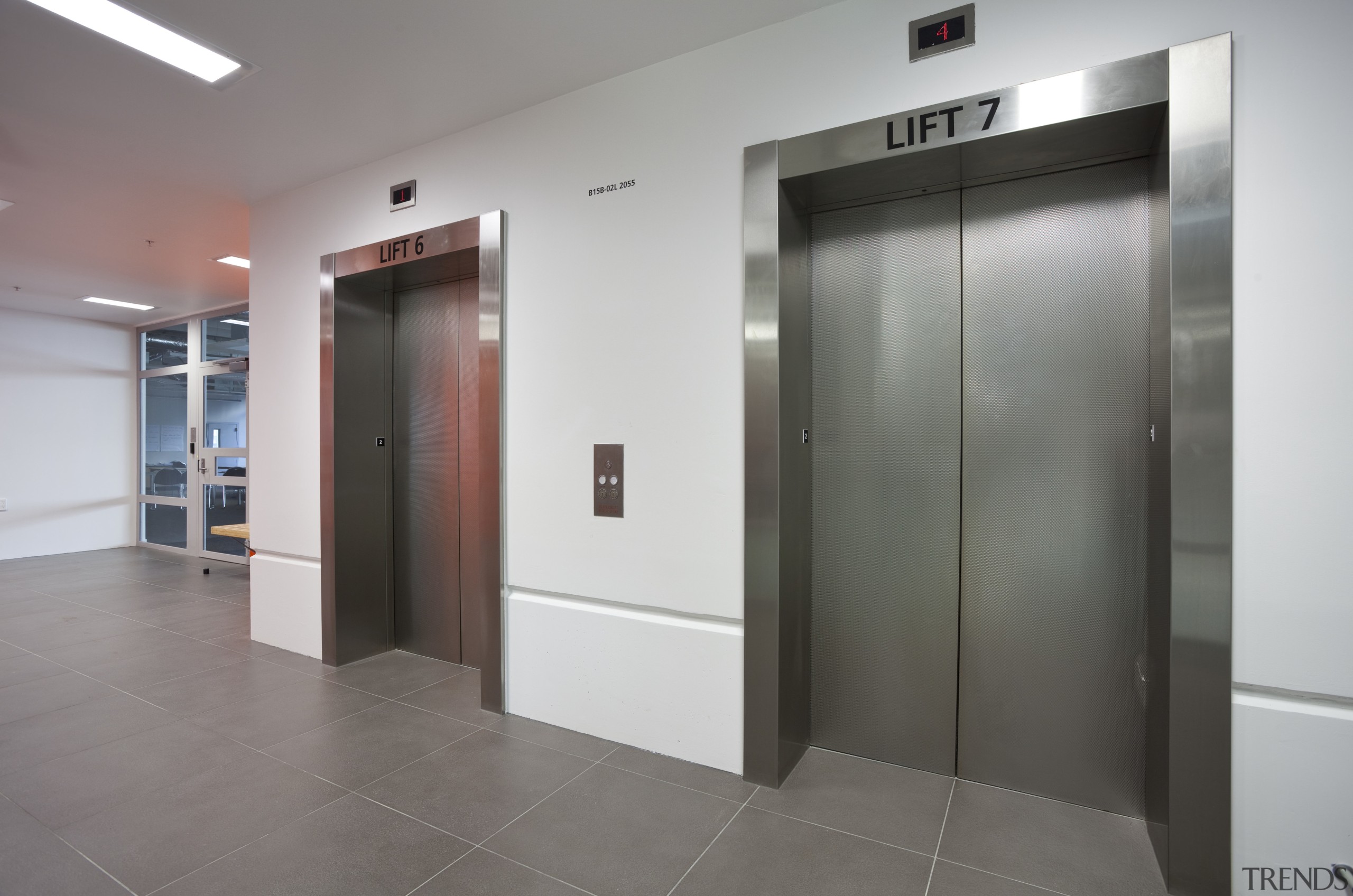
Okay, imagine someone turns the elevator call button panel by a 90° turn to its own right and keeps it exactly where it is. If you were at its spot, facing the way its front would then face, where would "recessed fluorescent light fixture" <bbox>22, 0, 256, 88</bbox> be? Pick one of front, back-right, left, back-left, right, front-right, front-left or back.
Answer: front-left

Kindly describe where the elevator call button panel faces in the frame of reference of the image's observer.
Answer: facing the viewer and to the left of the viewer

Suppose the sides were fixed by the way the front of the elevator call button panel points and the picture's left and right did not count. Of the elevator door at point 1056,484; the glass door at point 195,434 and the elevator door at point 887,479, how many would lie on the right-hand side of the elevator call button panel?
1

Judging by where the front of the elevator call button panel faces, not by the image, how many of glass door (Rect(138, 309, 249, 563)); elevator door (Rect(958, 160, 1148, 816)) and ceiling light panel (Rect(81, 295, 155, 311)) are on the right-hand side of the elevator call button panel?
2

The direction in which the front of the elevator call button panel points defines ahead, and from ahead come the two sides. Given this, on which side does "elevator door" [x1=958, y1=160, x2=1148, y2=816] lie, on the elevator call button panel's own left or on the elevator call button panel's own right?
on the elevator call button panel's own left

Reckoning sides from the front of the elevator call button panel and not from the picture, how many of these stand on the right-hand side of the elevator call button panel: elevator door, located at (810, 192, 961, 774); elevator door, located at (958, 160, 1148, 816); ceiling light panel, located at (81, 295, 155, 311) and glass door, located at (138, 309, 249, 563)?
2

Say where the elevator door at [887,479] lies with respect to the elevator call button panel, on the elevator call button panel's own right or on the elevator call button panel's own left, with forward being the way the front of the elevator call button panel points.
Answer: on the elevator call button panel's own left

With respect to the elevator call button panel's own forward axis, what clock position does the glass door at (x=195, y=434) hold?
The glass door is roughly at 3 o'clock from the elevator call button panel.

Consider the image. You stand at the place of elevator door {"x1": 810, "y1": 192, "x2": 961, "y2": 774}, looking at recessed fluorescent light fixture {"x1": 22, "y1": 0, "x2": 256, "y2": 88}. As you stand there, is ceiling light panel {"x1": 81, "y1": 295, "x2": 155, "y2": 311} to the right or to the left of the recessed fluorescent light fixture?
right

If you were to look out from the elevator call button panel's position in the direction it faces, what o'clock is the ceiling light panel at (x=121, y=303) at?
The ceiling light panel is roughly at 3 o'clock from the elevator call button panel.
